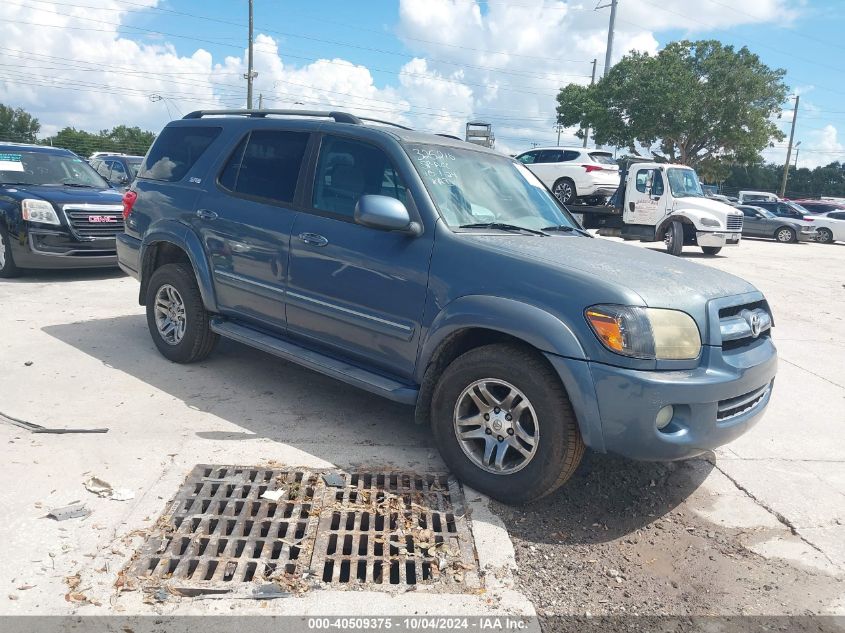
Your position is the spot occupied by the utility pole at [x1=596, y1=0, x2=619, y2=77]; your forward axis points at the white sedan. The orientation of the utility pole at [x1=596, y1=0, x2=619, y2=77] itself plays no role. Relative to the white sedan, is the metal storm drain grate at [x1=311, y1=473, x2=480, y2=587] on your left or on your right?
right

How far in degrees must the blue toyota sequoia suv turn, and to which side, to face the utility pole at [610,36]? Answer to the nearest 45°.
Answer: approximately 135° to its left

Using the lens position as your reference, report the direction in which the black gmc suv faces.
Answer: facing the viewer and to the right of the viewer

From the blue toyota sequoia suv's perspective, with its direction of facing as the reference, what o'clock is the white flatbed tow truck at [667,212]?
The white flatbed tow truck is roughly at 8 o'clock from the blue toyota sequoia suv.

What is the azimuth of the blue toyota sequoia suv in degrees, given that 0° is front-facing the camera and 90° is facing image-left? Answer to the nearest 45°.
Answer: approximately 315°

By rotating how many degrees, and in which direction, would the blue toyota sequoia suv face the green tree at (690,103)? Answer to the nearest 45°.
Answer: approximately 135° to its left

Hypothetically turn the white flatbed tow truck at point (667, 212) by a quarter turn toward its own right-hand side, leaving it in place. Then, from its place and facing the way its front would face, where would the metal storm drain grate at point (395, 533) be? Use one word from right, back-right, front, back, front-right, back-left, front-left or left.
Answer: front-left

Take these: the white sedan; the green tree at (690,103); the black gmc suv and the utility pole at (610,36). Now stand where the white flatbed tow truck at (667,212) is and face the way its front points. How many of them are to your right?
1

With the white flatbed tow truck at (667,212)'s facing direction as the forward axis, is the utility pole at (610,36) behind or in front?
behind

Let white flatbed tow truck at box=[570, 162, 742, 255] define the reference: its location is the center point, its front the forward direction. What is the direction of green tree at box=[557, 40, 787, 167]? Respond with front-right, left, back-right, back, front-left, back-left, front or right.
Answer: back-left

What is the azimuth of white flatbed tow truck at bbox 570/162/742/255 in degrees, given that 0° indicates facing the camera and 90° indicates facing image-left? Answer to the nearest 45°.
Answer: approximately 315°
